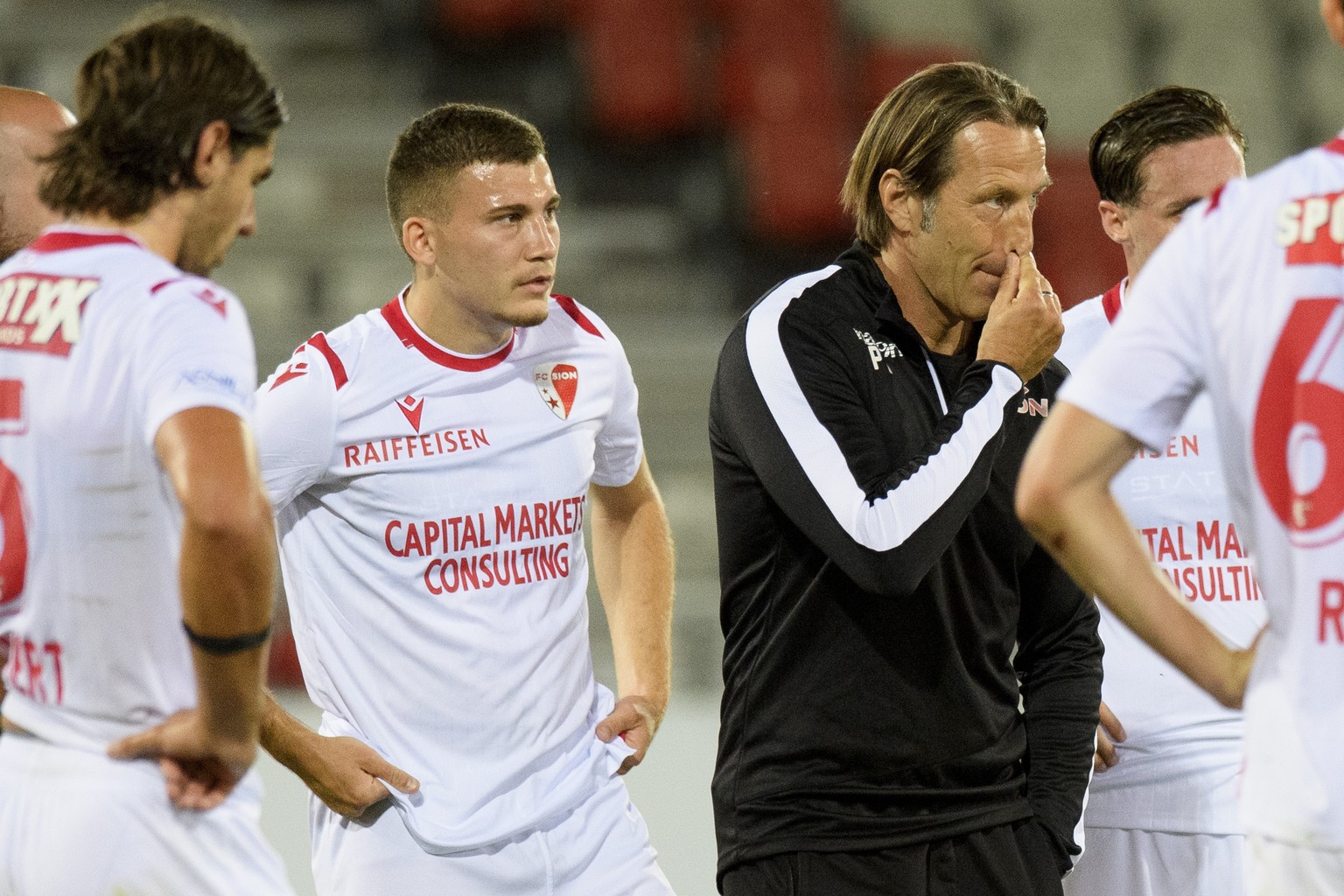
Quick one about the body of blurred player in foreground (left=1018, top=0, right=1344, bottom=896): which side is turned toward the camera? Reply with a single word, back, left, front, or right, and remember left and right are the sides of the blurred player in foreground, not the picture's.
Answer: back

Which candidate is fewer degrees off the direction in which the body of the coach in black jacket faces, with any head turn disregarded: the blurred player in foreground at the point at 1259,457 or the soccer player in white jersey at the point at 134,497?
the blurred player in foreground

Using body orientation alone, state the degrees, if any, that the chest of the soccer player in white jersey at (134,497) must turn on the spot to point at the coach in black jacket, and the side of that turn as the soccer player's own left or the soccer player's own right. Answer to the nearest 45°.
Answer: approximately 45° to the soccer player's own right

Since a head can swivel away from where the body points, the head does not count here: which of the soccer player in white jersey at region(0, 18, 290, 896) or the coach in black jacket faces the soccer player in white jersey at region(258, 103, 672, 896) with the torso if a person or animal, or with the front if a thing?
the soccer player in white jersey at region(0, 18, 290, 896)

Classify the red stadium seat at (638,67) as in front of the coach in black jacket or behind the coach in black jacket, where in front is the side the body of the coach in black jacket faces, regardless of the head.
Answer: behind

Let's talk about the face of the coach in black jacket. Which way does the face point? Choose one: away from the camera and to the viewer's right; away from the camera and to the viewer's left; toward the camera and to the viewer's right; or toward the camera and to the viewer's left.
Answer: toward the camera and to the viewer's right

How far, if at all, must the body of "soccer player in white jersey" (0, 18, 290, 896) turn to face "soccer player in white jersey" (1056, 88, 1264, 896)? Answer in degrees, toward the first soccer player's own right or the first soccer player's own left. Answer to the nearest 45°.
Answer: approximately 45° to the first soccer player's own right

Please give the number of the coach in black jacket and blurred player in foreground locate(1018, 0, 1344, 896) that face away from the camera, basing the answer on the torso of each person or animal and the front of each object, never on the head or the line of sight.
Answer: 1

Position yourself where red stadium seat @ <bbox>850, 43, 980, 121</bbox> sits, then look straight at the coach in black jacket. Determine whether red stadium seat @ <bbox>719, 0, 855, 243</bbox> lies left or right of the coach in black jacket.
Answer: right

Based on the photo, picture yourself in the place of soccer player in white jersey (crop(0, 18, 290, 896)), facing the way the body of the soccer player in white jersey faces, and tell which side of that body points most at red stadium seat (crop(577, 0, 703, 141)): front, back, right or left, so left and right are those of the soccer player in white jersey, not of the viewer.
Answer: front

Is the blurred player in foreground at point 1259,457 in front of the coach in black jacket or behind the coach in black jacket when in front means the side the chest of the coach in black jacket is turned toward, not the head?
in front

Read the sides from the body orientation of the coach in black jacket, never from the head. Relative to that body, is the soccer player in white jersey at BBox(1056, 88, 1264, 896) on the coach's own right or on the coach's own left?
on the coach's own left

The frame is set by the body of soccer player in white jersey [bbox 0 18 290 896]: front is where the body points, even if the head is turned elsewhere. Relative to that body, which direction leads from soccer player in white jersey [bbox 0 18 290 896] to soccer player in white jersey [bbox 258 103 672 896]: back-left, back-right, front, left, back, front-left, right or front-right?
front

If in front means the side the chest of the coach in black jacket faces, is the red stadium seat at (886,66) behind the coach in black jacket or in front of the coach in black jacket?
behind

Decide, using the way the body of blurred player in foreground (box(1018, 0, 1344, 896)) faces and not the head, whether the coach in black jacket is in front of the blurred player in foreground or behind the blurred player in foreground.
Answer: in front

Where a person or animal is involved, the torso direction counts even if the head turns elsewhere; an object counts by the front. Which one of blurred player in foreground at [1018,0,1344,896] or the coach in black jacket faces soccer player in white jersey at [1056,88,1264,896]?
the blurred player in foreground

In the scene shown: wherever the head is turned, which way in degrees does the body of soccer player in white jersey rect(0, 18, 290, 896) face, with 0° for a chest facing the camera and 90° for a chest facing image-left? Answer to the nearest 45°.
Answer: approximately 225°
